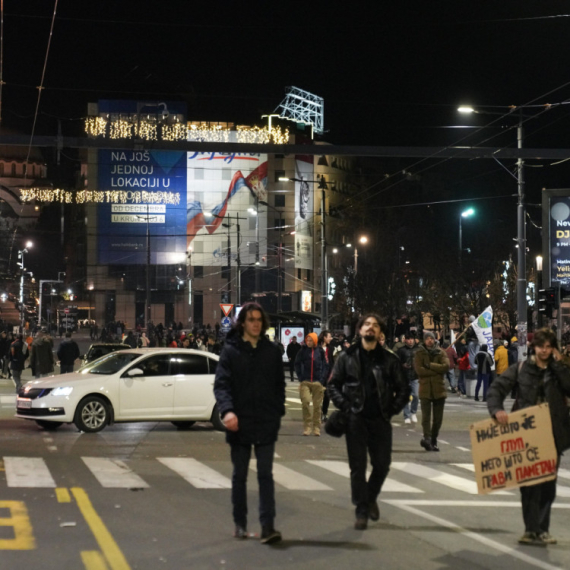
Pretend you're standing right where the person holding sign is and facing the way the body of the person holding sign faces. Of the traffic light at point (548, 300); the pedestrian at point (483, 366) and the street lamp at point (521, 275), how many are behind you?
3

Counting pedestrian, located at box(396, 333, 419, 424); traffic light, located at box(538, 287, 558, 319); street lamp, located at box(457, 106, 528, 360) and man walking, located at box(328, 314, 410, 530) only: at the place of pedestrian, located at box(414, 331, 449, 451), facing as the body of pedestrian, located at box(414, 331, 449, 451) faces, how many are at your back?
3

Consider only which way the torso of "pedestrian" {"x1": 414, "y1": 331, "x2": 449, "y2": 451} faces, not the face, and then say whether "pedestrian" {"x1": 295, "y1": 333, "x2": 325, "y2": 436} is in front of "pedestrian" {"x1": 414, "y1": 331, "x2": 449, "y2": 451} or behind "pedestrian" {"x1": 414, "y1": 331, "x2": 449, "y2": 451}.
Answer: behind

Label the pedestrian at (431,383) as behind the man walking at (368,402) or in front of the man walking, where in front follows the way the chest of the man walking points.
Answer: behind

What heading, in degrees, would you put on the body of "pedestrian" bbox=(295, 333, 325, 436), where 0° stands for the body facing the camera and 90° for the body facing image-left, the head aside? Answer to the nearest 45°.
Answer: approximately 0°

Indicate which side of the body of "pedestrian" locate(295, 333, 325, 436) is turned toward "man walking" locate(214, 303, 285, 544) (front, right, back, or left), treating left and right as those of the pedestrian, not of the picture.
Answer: front

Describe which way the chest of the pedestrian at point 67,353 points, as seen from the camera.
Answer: away from the camera

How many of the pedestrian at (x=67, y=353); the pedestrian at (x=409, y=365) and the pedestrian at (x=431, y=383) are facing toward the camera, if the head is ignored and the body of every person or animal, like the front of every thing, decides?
2

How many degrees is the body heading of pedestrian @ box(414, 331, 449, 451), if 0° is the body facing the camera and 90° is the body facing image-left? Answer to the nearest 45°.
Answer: approximately 0°

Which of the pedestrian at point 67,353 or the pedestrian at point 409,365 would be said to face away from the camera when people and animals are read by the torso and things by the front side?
the pedestrian at point 67,353
